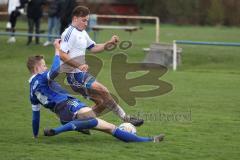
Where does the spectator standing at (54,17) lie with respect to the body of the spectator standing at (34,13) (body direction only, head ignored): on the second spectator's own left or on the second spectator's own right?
on the second spectator's own left

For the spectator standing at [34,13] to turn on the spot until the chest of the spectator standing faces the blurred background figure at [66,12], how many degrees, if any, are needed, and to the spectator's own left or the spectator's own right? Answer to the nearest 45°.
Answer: approximately 45° to the spectator's own left

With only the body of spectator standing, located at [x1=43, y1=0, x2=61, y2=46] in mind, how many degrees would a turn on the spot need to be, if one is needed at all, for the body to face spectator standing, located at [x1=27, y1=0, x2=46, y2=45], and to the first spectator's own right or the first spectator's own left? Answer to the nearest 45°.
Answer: approximately 45° to the first spectator's own right

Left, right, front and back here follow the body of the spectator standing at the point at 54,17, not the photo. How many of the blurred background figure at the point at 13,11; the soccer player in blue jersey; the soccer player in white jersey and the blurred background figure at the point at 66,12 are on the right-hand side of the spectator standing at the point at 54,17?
1

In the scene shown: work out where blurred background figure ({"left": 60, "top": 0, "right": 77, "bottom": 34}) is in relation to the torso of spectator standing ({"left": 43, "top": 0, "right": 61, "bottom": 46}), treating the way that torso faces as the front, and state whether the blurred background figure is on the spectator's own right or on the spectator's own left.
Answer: on the spectator's own left

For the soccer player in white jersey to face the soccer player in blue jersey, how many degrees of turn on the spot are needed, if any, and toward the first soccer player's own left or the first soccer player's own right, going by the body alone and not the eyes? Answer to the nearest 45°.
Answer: approximately 45° to the first soccer player's own right

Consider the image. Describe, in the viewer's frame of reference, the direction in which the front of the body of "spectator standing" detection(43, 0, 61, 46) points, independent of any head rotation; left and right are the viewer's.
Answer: facing the viewer and to the left of the viewer

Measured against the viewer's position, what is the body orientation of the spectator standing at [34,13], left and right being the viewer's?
facing the viewer

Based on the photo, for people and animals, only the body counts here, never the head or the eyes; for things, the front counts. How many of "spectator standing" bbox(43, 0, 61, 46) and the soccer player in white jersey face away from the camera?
0

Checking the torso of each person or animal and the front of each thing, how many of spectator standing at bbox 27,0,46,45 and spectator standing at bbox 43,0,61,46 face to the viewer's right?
0

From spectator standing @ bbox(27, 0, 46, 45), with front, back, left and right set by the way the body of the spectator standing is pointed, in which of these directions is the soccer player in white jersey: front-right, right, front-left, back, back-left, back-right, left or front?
front

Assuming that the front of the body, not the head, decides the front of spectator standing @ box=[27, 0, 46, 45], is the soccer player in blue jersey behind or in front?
in front

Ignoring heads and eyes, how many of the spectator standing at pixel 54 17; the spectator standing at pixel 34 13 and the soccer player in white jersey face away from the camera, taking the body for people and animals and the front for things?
0
